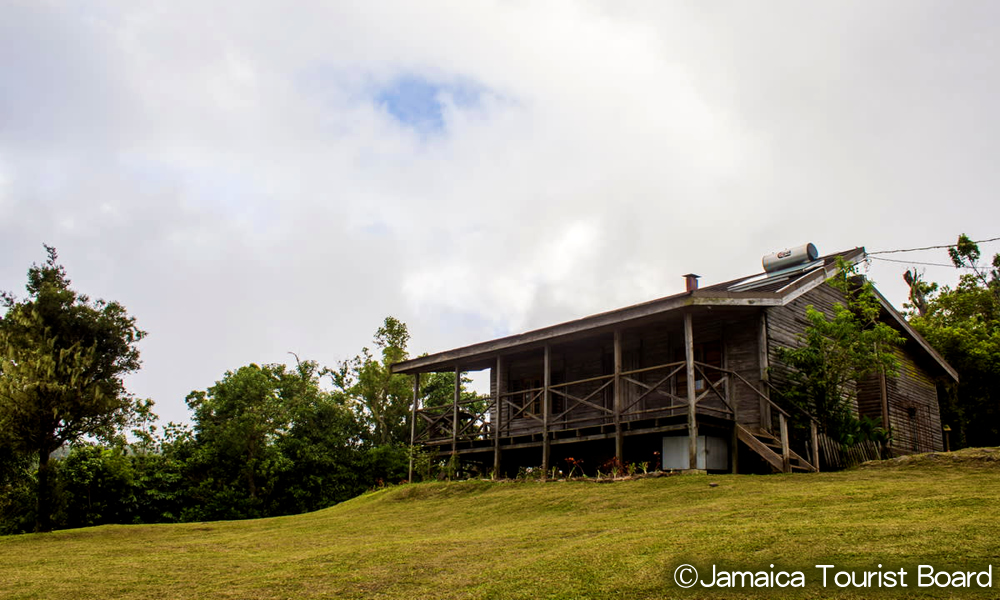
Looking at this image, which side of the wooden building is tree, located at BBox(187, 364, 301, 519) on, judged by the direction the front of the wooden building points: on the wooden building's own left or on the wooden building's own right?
on the wooden building's own right

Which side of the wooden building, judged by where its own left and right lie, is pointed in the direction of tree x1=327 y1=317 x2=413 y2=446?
right

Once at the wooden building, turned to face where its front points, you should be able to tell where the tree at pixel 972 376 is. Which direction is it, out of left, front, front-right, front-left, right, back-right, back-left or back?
back

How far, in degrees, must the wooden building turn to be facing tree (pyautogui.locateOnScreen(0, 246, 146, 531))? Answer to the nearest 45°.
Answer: approximately 45° to its right
